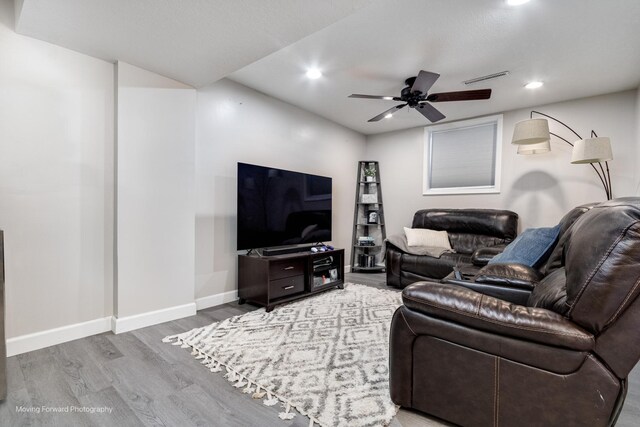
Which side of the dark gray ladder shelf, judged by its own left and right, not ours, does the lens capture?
front

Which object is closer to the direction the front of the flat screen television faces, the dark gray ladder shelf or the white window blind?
the white window blind

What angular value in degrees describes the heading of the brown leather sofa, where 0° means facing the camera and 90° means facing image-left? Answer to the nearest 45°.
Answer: approximately 0°

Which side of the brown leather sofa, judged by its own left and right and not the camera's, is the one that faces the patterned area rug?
front

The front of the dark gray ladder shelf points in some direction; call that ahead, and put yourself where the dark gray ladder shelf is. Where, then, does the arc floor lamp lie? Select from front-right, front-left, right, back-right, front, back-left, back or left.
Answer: front-left

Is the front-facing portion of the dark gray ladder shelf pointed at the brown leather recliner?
yes

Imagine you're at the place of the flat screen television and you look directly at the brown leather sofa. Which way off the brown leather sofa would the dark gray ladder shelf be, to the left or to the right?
left

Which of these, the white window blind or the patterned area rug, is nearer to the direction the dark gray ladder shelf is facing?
the patterned area rug

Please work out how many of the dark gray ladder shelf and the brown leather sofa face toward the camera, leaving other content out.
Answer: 2

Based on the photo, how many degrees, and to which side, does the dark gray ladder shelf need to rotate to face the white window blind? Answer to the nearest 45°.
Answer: approximately 90° to its left

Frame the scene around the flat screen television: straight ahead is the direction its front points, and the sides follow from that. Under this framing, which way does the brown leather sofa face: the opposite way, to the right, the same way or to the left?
to the right

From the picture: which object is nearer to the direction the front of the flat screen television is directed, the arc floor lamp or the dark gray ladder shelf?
the arc floor lamp

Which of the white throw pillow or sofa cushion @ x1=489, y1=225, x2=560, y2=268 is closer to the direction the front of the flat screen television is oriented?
the sofa cushion

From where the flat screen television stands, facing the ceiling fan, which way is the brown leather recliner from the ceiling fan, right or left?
right

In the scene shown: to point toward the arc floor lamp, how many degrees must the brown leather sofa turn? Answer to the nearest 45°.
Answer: approximately 45° to its left
